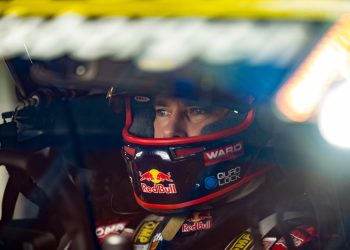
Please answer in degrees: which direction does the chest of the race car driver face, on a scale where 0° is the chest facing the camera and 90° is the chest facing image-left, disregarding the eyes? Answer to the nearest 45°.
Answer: approximately 45°
